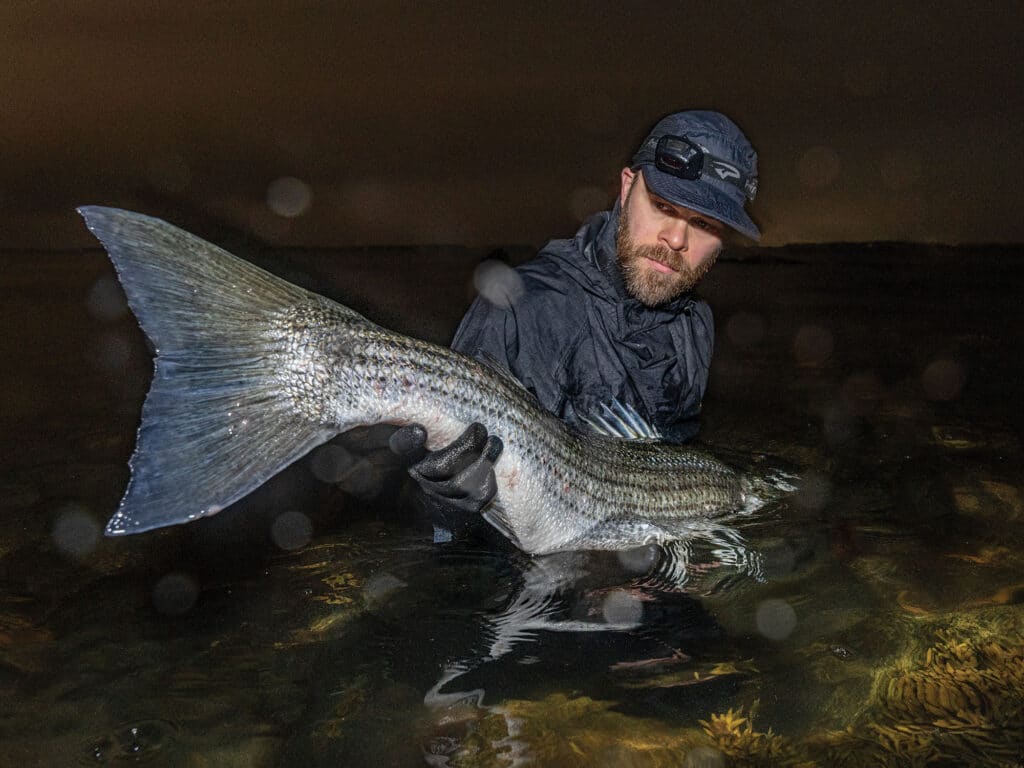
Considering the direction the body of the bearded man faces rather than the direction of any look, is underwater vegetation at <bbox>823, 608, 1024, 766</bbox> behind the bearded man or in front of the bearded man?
in front

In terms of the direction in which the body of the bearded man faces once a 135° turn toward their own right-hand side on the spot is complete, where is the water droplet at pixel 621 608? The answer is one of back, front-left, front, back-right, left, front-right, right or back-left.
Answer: left

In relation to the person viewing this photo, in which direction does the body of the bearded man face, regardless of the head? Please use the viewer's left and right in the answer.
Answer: facing the viewer and to the right of the viewer
